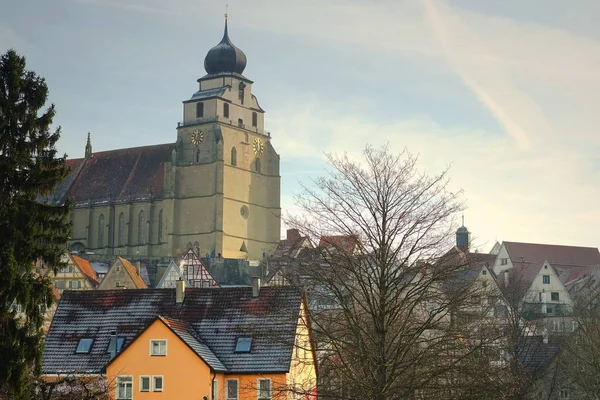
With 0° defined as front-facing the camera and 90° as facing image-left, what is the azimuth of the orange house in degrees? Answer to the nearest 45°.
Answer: approximately 0°

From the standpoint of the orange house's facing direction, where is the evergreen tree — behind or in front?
in front
